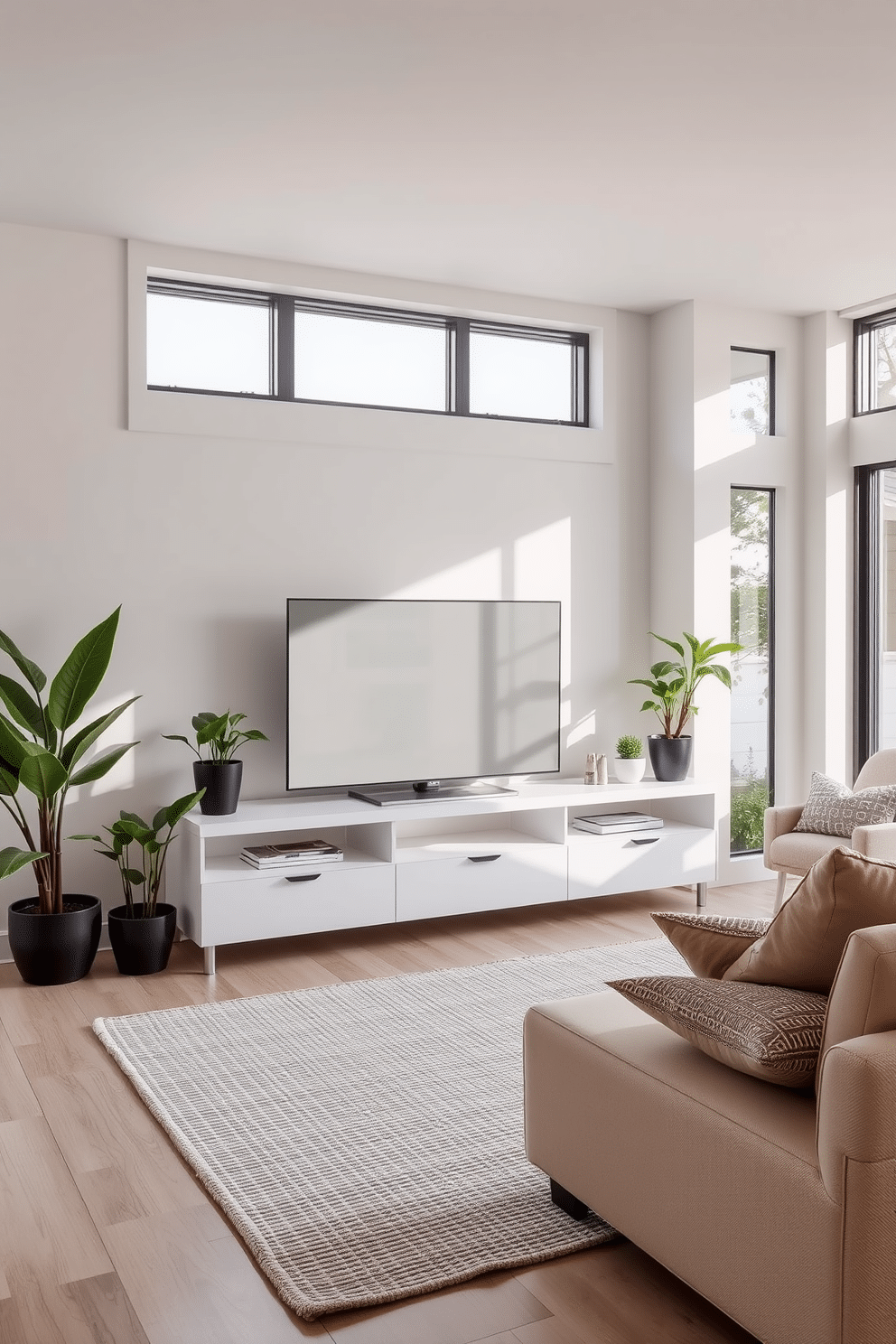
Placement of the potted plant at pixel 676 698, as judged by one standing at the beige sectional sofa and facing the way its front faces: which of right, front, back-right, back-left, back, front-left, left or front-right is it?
front-right

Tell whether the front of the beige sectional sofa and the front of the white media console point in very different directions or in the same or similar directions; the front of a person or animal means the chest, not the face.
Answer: very different directions

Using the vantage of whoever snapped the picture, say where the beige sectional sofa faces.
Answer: facing away from the viewer and to the left of the viewer

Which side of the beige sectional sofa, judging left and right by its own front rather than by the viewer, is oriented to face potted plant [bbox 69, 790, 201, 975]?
front

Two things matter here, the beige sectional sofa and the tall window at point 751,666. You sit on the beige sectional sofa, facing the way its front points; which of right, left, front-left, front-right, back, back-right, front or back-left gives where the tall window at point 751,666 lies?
front-right

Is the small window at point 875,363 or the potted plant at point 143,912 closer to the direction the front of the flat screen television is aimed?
the small window

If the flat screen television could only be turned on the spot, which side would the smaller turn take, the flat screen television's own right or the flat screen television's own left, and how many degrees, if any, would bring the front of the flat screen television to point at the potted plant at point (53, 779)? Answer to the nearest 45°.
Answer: approximately 90° to the flat screen television's own right

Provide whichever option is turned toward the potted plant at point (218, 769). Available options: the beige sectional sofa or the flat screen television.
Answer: the beige sectional sofa

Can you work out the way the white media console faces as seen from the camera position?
facing the viewer and to the right of the viewer

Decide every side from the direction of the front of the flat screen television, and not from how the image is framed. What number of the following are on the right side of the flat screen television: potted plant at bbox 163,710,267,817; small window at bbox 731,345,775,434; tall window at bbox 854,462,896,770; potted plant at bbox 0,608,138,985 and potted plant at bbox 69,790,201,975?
3

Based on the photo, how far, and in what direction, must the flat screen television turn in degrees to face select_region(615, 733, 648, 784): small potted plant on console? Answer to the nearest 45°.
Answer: approximately 45° to its left

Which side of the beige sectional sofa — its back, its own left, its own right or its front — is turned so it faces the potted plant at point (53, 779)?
front
